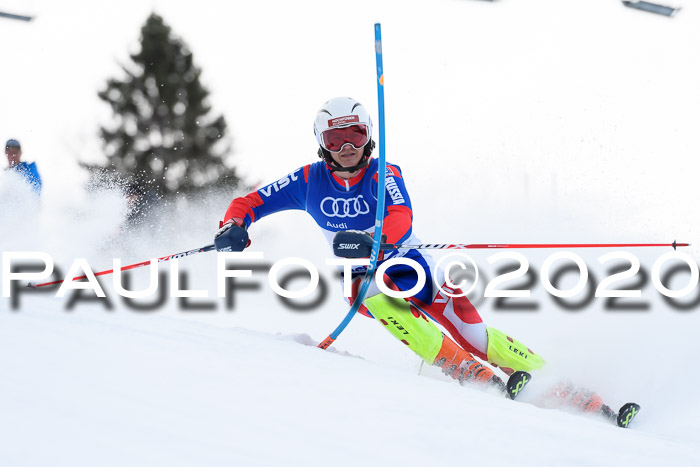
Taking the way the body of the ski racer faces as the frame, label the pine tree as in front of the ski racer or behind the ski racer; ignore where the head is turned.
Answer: behind

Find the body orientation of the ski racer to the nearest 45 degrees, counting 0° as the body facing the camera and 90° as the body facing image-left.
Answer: approximately 0°

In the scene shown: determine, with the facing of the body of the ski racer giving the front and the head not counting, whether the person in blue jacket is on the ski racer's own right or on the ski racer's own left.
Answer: on the ski racer's own right
